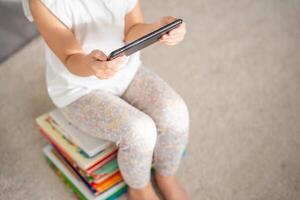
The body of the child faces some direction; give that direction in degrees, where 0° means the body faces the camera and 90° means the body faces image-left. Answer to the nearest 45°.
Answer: approximately 315°
